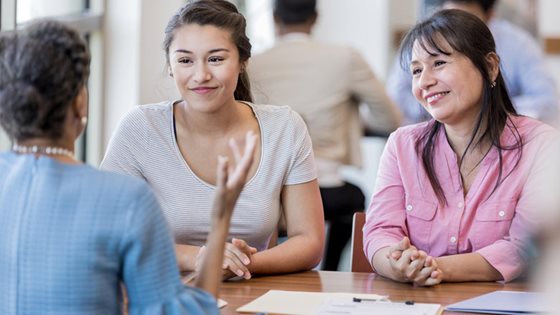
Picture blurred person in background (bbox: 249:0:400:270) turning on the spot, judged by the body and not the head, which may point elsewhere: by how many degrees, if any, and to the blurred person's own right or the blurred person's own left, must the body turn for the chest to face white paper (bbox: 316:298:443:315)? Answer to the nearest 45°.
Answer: approximately 180°

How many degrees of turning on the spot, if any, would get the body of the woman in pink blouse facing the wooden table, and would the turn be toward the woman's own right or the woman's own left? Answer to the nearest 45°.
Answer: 0° — they already face it

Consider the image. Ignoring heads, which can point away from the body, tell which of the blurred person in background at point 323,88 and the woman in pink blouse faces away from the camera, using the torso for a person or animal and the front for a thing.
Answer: the blurred person in background

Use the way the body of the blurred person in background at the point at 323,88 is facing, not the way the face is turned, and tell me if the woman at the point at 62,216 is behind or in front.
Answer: behind

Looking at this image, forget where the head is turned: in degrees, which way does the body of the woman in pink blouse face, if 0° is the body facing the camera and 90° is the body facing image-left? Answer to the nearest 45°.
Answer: approximately 45°

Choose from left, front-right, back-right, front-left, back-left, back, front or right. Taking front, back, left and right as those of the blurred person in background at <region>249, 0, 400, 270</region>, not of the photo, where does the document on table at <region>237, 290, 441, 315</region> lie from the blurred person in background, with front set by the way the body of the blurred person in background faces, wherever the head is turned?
back

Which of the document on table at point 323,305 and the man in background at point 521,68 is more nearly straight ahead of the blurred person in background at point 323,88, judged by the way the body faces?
the man in background

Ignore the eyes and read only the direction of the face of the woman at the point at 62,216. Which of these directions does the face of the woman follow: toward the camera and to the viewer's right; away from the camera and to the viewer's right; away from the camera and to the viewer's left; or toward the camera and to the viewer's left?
away from the camera and to the viewer's right

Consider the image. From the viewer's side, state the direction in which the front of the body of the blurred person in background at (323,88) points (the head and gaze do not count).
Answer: away from the camera

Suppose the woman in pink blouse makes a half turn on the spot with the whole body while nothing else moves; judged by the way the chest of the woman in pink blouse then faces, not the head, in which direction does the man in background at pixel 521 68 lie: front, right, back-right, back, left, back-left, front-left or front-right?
front-left

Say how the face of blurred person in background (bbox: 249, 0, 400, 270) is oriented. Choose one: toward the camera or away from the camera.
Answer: away from the camera

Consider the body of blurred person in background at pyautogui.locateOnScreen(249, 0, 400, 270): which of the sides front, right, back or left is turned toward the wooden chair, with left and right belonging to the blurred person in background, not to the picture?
back

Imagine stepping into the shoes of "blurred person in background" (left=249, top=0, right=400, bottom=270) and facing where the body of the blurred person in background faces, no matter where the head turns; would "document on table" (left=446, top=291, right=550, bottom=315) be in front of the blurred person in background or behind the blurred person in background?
behind

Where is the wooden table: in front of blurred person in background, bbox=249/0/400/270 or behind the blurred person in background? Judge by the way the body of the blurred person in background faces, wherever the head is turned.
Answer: behind
